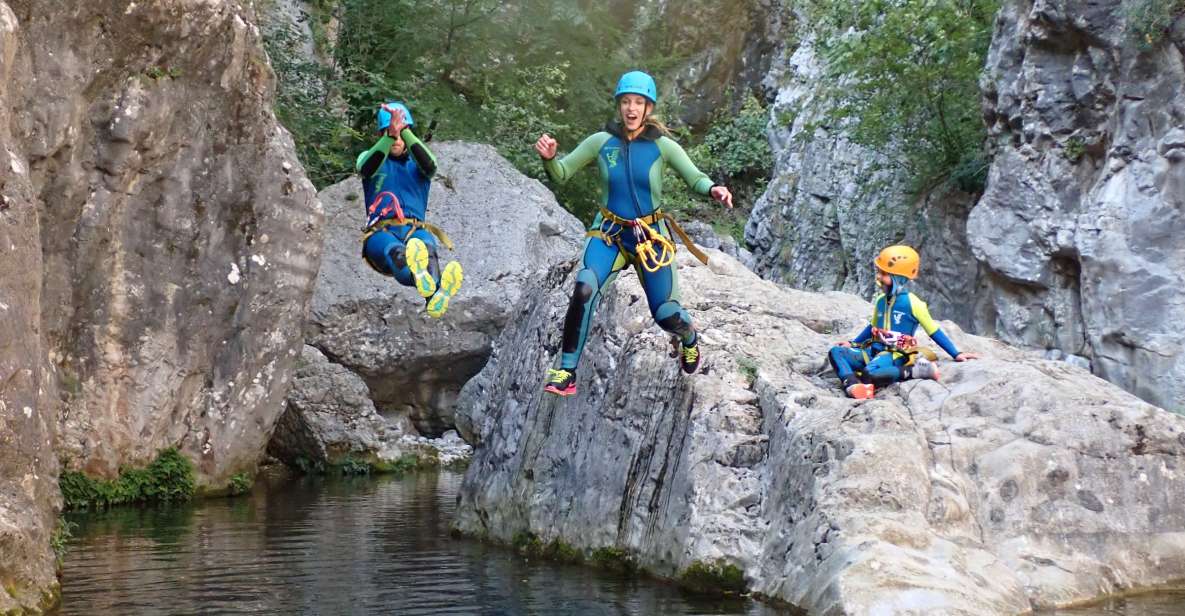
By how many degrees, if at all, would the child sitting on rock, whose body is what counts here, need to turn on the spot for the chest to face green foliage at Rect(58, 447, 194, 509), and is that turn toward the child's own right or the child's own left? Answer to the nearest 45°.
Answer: approximately 45° to the child's own right

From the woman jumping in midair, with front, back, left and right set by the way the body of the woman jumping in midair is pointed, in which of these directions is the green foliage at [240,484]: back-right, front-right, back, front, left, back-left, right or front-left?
back-right

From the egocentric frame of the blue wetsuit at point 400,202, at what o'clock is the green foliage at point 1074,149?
The green foliage is roughly at 8 o'clock from the blue wetsuit.

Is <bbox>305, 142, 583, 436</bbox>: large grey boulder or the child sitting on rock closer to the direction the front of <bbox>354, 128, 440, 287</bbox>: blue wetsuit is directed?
the child sitting on rock

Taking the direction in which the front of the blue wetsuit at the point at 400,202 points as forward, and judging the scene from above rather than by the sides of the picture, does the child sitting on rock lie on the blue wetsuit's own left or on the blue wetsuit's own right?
on the blue wetsuit's own left

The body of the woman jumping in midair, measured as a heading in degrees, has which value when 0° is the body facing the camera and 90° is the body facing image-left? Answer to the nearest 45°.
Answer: approximately 0°

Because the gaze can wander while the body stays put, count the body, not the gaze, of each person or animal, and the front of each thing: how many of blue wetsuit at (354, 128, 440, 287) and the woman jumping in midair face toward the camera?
2

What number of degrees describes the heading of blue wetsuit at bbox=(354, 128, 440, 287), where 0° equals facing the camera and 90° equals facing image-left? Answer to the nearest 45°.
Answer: approximately 0°

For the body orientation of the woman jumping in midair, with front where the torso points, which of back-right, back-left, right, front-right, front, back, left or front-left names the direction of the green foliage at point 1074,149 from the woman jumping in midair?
back-left
